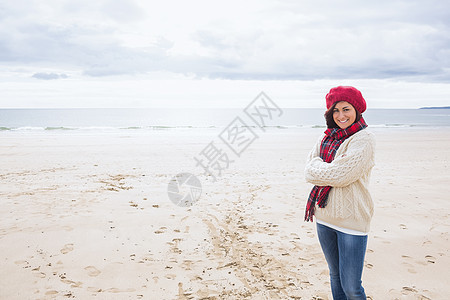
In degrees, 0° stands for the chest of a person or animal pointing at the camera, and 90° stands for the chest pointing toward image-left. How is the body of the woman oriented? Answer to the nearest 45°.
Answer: approximately 45°

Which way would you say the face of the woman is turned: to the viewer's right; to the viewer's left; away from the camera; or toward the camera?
toward the camera
